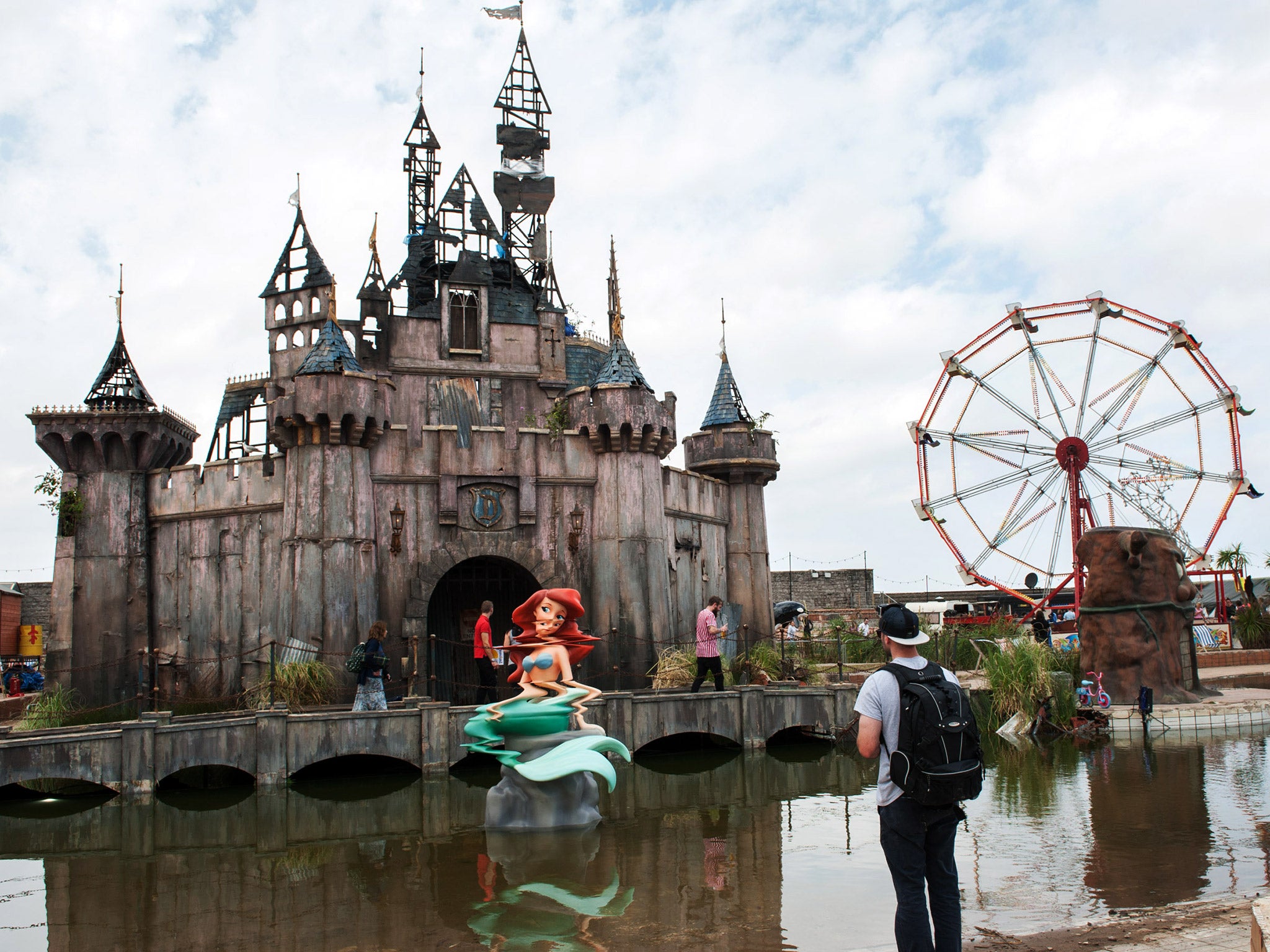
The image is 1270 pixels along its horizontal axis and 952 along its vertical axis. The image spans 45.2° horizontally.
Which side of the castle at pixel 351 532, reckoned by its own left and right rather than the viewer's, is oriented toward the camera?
front

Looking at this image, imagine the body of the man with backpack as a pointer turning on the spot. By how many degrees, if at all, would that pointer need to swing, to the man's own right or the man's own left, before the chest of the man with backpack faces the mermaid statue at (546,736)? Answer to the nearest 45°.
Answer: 0° — they already face it

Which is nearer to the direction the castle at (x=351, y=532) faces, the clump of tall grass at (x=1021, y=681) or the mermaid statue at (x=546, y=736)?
the mermaid statue

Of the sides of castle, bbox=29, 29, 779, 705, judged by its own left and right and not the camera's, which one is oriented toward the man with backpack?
front

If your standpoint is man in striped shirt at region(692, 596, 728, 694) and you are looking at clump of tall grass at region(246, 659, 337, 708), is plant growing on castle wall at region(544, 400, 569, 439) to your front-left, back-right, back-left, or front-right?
front-right

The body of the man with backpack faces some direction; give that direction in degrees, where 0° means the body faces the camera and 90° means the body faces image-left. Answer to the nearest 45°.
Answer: approximately 135°

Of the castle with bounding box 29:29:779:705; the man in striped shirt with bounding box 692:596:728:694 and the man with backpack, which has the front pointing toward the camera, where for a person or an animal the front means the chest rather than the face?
the castle

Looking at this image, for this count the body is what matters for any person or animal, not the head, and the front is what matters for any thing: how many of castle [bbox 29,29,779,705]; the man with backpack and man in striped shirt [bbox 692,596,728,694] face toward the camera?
1

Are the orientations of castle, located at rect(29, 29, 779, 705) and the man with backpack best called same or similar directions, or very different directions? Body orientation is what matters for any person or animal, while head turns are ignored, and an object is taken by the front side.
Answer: very different directions
